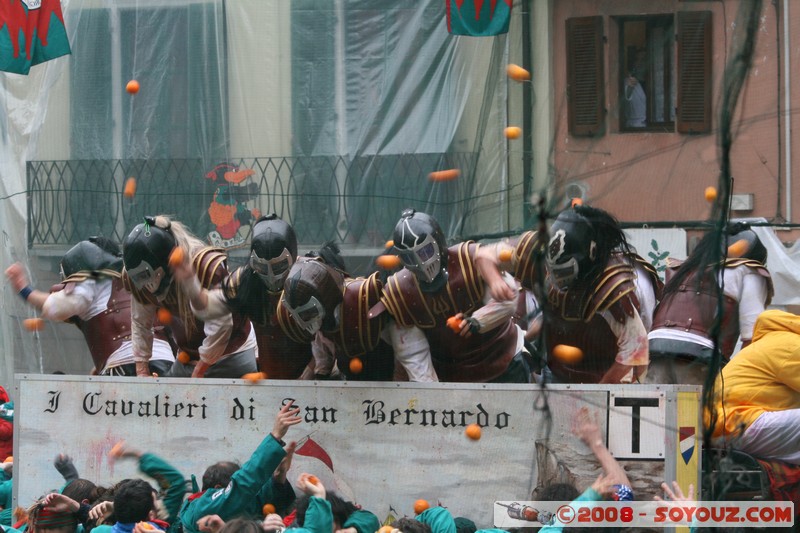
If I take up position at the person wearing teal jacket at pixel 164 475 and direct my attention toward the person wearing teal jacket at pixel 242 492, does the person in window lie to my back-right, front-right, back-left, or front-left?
front-left

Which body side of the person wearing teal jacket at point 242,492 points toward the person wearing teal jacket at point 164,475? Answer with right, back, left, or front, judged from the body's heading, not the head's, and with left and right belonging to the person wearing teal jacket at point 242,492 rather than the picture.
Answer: left

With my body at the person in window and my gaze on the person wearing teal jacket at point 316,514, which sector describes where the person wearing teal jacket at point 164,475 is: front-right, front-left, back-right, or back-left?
front-right

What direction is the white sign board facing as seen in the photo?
toward the camera

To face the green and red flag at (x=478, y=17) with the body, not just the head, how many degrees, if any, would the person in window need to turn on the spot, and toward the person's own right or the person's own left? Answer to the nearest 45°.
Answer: approximately 90° to the person's own right

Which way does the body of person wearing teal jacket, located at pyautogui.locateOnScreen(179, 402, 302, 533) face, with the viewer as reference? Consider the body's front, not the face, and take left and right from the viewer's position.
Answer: facing away from the viewer and to the right of the viewer

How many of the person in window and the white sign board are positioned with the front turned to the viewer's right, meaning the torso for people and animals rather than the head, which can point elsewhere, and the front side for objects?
0

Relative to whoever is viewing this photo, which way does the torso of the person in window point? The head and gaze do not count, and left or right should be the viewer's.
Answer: facing the viewer and to the left of the viewer
